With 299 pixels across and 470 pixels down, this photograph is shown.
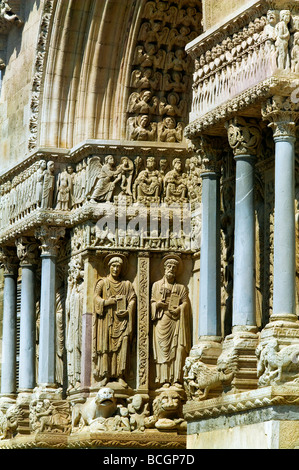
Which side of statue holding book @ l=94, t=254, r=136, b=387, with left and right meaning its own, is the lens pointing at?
front

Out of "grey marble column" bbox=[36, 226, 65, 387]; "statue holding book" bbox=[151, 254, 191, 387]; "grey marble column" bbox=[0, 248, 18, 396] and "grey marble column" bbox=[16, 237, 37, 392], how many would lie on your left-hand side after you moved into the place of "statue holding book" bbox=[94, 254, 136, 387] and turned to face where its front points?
1

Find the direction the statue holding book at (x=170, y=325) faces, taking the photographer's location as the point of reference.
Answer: facing the viewer

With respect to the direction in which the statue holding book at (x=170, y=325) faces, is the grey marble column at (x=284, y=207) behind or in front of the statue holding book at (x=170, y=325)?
in front

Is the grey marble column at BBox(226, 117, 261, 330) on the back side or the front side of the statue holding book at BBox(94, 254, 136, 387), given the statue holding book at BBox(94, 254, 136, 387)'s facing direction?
on the front side

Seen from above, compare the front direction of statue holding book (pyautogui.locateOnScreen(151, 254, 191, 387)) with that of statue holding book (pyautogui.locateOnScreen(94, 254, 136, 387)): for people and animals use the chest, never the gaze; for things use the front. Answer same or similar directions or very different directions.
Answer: same or similar directions
